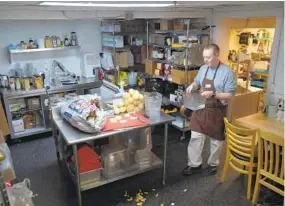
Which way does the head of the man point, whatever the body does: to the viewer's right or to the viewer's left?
to the viewer's left

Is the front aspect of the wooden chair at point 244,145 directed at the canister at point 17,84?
no

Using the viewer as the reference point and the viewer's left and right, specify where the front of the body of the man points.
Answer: facing the viewer and to the left of the viewer

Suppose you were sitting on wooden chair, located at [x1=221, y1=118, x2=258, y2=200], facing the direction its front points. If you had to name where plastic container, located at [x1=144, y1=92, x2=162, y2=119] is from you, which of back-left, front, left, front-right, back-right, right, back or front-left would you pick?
back-left

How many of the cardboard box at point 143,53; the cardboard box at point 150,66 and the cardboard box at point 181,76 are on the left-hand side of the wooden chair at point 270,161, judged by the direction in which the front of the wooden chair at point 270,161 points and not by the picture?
3

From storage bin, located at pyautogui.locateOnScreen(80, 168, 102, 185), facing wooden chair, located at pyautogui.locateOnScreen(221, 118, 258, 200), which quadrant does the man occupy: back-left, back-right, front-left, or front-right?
front-left

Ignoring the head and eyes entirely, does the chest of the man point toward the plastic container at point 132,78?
no

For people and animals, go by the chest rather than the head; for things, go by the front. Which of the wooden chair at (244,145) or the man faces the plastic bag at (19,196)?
the man

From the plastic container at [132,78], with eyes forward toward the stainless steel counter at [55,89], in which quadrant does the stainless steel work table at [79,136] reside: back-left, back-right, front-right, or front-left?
front-left

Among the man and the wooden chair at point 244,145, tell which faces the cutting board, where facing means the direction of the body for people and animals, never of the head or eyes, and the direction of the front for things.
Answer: the man

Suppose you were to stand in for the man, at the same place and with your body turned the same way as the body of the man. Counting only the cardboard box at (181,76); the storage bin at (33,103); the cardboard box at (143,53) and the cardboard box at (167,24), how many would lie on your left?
0

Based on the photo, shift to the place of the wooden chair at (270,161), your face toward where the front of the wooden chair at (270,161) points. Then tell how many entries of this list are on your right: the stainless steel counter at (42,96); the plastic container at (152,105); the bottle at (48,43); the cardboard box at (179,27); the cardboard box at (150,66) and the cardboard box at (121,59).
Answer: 0

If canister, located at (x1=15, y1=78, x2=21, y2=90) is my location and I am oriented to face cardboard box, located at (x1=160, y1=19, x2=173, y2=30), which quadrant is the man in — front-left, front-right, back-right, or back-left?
front-right

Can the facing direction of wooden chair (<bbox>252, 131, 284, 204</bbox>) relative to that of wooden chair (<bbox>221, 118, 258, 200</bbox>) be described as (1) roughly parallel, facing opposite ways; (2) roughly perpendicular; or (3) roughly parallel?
roughly parallel

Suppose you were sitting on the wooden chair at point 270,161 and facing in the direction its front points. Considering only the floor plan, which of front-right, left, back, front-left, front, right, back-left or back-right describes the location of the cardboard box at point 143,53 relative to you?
left

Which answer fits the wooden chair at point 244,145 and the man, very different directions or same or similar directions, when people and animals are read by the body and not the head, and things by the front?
very different directions

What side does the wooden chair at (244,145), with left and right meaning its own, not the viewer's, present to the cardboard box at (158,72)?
left

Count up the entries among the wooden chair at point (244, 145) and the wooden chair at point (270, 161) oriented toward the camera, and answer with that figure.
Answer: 0

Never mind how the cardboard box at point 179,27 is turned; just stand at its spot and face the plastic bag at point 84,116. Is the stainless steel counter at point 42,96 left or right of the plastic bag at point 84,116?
right
